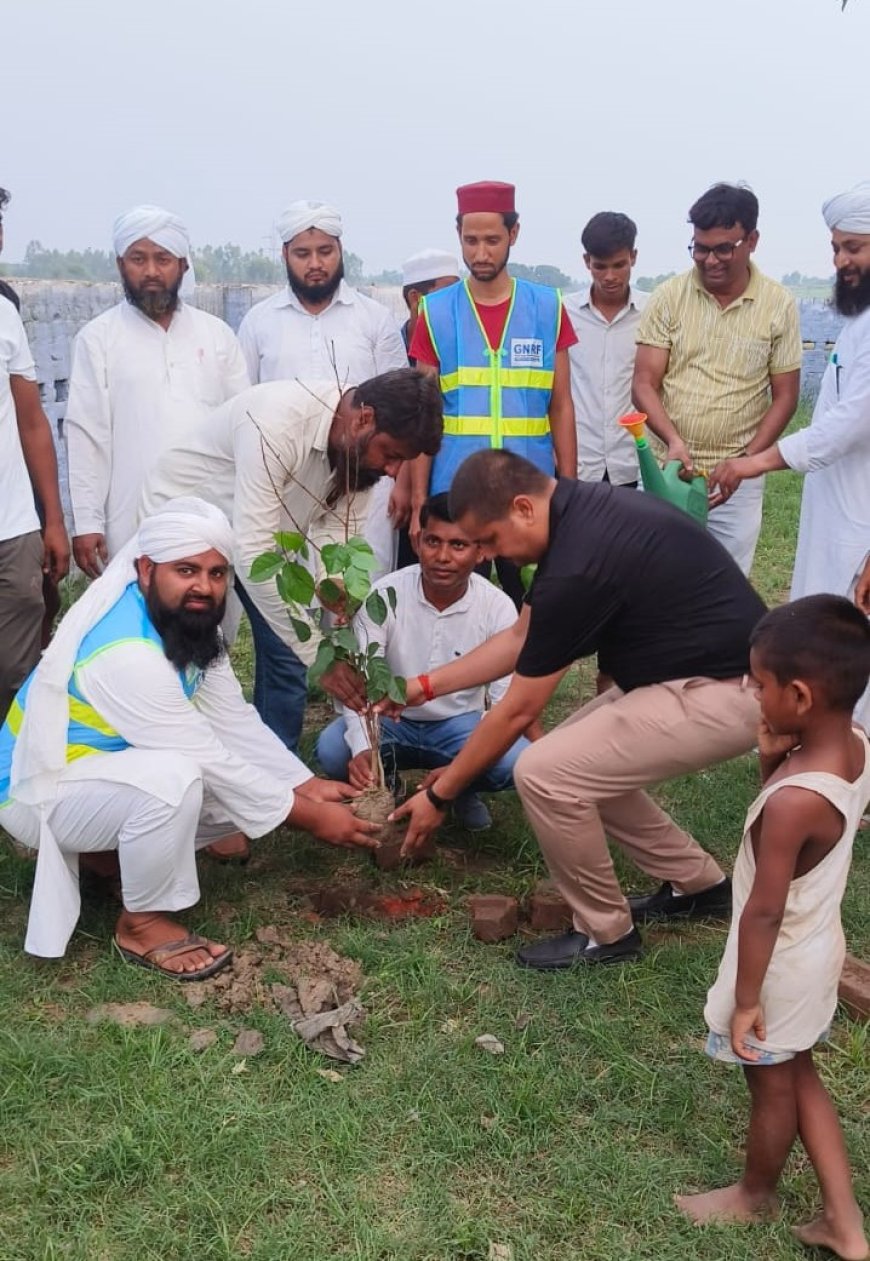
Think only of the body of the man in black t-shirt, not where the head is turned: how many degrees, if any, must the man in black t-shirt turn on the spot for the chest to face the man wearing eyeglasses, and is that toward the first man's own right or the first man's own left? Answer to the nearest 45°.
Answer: approximately 90° to the first man's own right

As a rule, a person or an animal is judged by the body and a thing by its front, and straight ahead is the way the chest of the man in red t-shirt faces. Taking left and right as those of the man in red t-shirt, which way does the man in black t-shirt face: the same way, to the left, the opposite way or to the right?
to the right

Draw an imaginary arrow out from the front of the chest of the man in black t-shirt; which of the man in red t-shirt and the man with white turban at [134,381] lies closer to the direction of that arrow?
the man with white turban

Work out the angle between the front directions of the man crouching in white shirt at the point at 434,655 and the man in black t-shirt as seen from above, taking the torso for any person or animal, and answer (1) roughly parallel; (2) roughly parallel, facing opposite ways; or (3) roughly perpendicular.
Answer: roughly perpendicular

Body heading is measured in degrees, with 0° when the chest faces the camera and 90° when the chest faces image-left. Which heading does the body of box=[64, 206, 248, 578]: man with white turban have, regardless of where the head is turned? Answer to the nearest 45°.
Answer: approximately 0°

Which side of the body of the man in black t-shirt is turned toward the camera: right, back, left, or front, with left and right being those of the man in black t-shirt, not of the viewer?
left

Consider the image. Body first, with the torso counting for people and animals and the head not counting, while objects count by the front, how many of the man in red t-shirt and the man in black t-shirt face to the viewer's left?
1

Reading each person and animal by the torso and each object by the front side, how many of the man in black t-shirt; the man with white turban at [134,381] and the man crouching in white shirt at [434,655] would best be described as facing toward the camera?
2
